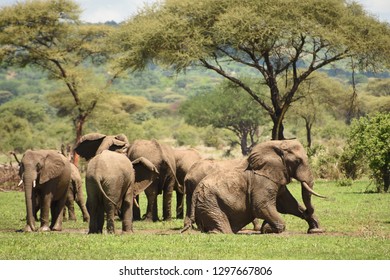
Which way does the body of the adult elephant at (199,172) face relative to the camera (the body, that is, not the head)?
to the viewer's right

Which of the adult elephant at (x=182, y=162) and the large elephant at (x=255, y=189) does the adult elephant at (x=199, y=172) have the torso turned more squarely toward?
the large elephant

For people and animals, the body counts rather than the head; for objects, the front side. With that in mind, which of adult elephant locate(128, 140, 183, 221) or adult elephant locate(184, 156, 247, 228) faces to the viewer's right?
adult elephant locate(184, 156, 247, 228)

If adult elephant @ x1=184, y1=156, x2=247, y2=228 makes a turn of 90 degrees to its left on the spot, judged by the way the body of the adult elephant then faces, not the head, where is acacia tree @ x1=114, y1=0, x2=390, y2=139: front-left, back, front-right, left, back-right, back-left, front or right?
front

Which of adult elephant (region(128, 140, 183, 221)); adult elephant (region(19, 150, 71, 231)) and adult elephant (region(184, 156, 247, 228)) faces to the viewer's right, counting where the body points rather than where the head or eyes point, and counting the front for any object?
adult elephant (region(184, 156, 247, 228))

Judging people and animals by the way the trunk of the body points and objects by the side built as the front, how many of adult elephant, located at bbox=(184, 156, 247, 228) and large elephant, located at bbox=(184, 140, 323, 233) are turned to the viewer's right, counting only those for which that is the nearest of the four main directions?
2

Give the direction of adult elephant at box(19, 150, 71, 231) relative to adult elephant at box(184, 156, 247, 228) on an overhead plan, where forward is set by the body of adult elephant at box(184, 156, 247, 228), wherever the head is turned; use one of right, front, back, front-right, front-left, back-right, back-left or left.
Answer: back

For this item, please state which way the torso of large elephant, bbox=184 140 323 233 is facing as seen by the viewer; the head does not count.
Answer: to the viewer's right

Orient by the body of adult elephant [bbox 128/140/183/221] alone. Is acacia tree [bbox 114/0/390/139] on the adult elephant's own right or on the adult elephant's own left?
on the adult elephant's own right

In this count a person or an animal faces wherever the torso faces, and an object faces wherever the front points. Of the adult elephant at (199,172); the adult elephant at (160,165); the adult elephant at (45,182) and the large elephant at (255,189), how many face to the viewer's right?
2

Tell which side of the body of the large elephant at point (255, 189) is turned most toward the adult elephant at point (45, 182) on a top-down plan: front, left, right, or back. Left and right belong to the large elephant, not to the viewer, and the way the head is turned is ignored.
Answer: back

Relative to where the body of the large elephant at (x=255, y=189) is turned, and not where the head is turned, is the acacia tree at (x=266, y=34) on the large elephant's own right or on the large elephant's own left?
on the large elephant's own left

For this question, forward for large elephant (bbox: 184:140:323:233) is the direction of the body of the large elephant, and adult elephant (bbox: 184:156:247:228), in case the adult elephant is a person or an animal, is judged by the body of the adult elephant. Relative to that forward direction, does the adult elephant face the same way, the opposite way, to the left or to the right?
the same way

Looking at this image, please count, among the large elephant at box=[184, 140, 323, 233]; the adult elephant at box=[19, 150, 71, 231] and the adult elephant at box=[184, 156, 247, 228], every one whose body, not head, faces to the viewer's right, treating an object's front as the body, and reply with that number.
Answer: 2
